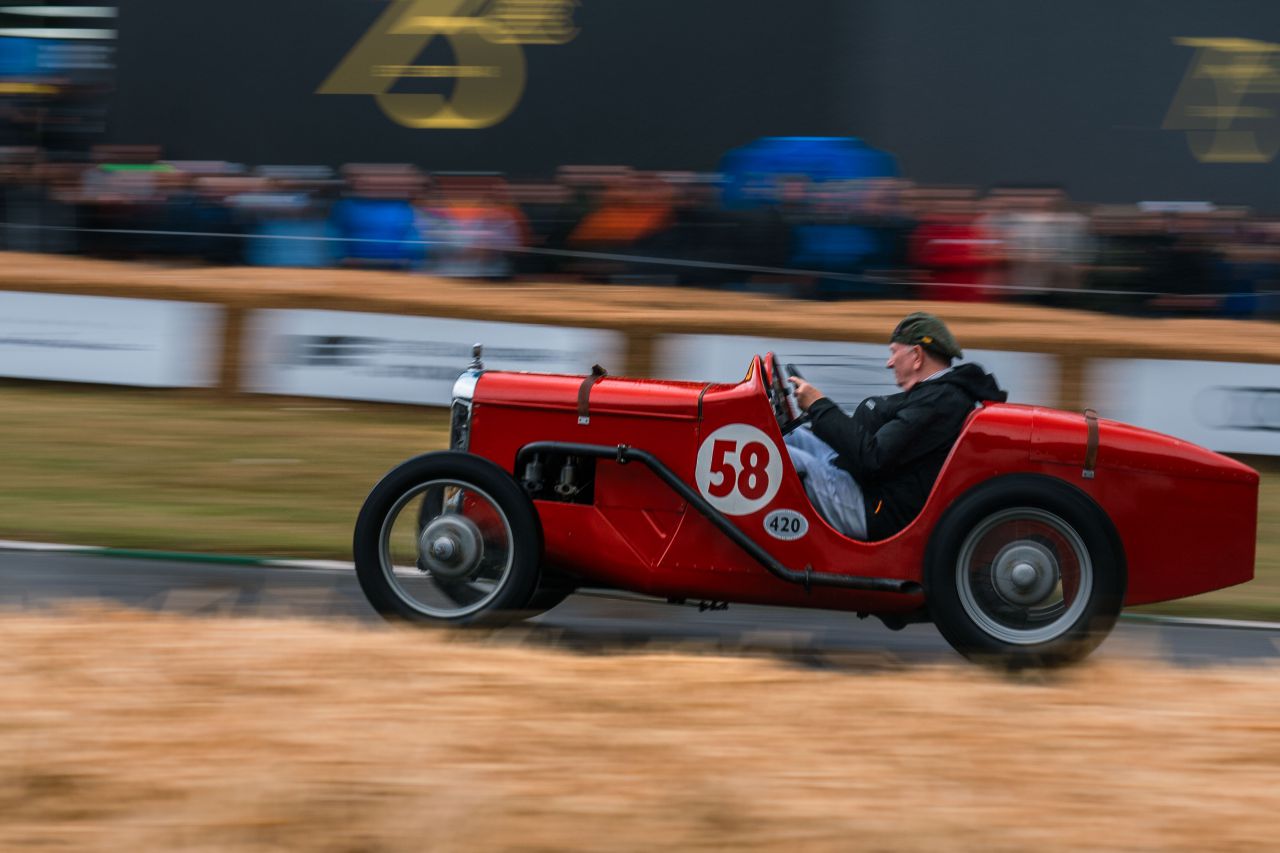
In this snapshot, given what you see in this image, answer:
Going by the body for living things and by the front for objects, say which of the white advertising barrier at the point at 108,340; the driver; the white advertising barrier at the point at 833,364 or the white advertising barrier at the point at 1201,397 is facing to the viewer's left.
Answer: the driver

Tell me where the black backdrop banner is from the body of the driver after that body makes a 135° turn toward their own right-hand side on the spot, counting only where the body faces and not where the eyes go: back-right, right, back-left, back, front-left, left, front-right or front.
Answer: front-left

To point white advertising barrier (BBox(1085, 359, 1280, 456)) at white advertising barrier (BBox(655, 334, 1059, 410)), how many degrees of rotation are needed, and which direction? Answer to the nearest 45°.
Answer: approximately 90° to its right

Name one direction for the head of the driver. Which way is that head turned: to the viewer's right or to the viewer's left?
to the viewer's left

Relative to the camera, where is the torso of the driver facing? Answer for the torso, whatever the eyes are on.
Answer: to the viewer's left

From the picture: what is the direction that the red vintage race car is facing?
to the viewer's left

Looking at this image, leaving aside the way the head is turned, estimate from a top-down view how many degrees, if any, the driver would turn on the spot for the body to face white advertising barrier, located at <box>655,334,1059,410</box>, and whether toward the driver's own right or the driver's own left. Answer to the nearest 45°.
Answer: approximately 90° to the driver's own right

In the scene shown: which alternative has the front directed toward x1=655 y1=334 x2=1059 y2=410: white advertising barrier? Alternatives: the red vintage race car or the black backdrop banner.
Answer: the black backdrop banner

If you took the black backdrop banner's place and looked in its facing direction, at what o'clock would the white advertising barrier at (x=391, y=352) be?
The white advertising barrier is roughly at 1 o'clock from the black backdrop banner.

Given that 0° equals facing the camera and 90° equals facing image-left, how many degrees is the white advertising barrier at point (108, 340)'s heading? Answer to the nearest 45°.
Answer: approximately 0°

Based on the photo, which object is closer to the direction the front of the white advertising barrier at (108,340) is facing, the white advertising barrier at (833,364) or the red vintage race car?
the red vintage race car

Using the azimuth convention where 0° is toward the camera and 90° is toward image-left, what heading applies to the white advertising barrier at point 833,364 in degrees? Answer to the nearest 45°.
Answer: approximately 0°
